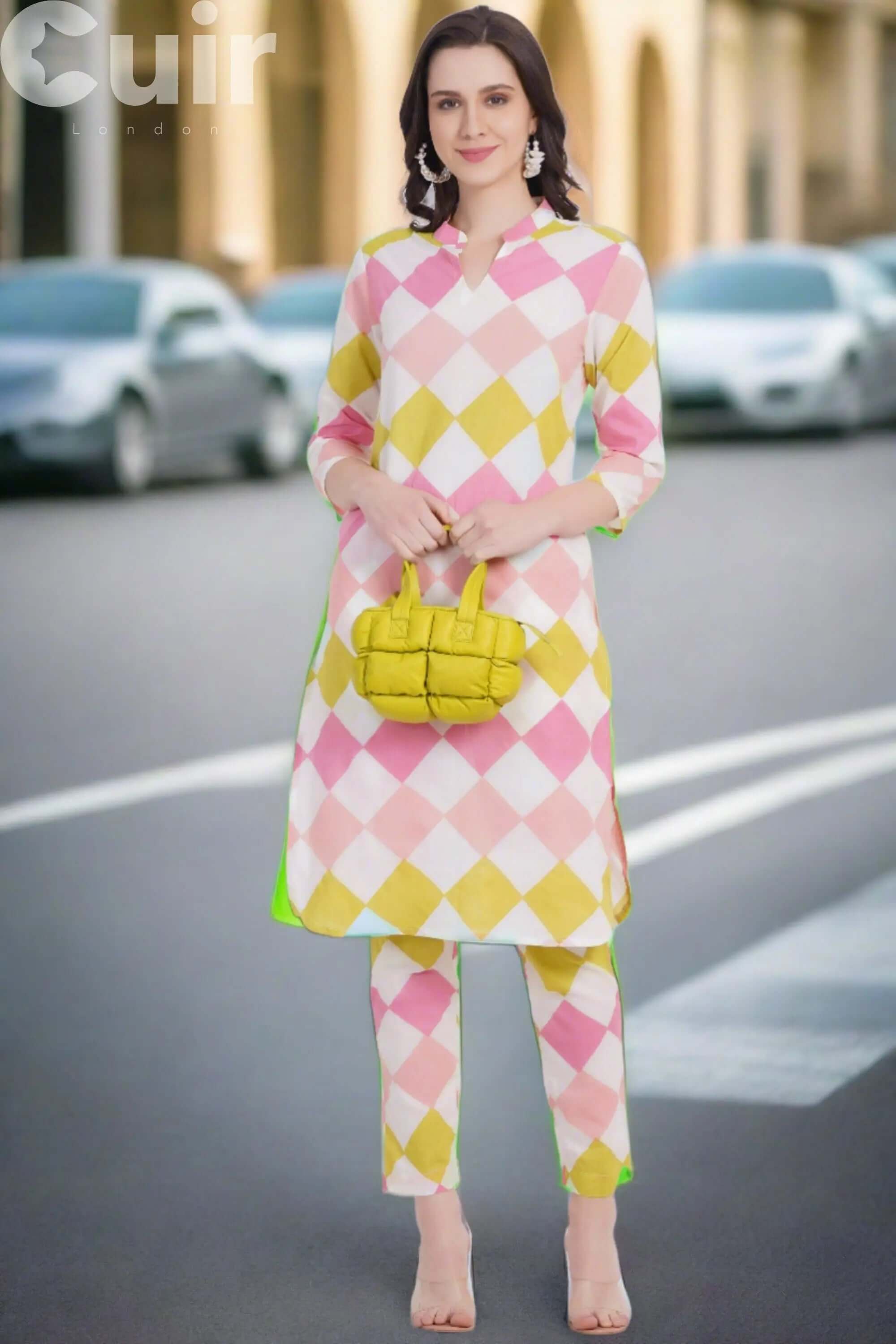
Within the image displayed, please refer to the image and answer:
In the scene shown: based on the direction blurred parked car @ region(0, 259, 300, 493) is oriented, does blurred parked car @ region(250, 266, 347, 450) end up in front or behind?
behind

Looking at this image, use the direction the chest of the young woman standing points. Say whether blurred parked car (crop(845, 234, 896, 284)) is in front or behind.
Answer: behind

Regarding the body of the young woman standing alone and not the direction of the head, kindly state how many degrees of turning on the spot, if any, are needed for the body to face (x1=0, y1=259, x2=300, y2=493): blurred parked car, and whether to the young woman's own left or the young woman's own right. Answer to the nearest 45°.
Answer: approximately 180°

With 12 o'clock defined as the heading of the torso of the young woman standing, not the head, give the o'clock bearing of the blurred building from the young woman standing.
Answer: The blurred building is roughly at 6 o'clock from the young woman standing.

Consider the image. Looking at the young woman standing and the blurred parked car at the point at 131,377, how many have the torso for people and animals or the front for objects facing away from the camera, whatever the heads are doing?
0

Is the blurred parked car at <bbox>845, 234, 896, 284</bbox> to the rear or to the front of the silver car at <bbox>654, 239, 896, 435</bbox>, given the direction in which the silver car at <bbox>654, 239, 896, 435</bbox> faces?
to the rear

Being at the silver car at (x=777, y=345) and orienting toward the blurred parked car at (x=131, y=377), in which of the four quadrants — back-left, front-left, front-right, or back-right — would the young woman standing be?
front-left

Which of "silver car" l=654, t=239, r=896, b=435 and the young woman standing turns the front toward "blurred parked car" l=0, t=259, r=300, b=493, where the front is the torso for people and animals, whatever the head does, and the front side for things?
the silver car

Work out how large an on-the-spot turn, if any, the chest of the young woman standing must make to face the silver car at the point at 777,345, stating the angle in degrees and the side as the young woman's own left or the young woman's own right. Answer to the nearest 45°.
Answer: approximately 180°

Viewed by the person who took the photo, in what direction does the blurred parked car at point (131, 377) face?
facing the viewer and to the left of the viewer

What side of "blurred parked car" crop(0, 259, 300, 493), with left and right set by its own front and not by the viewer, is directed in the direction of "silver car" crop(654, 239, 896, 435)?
back

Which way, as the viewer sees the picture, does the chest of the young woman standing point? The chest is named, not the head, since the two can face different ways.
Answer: toward the camera

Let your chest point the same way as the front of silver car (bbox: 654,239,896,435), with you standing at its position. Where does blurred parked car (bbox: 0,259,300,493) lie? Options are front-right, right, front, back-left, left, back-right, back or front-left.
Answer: front

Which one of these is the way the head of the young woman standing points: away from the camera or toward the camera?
toward the camera

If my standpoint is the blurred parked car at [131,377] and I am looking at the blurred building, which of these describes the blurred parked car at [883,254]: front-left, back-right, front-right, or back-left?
front-right
